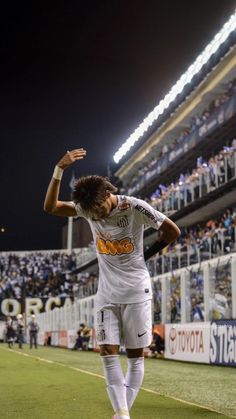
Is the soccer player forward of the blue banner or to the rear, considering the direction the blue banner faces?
forward

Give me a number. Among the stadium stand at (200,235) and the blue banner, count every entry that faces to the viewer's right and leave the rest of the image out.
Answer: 0

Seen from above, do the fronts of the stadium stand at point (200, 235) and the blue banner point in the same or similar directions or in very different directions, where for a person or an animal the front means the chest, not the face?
same or similar directions

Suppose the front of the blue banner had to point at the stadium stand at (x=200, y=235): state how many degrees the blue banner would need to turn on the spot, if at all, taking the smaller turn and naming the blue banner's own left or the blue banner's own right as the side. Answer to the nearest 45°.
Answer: approximately 135° to the blue banner's own right

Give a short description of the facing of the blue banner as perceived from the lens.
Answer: facing the viewer and to the left of the viewer
